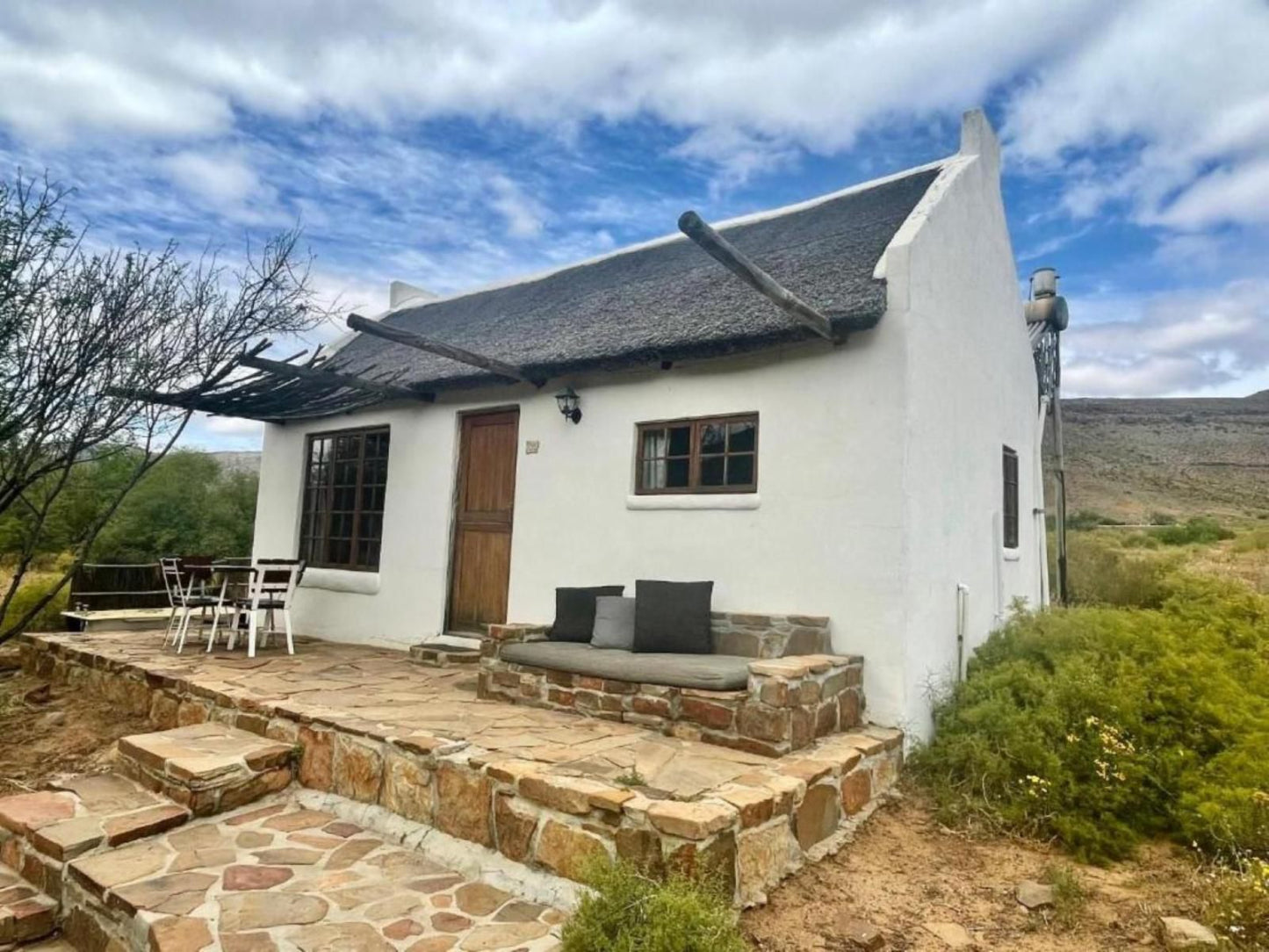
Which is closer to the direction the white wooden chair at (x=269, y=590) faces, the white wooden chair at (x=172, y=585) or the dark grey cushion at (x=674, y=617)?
the white wooden chair

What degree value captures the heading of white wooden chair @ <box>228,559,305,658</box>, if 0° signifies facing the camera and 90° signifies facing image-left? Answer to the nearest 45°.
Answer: approximately 135°

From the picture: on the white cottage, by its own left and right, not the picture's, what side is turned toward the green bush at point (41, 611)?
right

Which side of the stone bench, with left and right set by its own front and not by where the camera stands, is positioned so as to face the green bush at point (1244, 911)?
left

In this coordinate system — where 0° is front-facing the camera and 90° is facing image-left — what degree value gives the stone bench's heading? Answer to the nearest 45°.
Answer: approximately 45°

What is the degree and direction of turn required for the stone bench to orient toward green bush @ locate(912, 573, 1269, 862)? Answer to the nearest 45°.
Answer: approximately 135° to its left

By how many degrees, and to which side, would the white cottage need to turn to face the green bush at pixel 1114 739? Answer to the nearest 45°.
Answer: approximately 90° to its left

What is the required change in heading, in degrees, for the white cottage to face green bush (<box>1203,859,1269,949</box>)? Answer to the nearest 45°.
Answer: approximately 90° to its left

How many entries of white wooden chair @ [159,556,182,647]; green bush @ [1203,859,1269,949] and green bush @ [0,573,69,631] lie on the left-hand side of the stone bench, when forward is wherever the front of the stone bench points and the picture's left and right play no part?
1
